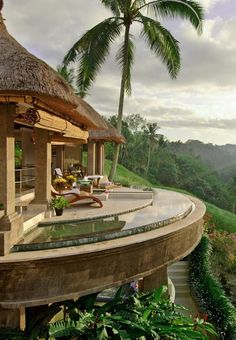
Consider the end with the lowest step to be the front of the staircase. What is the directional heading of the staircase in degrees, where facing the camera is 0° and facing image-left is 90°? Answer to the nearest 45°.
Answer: approximately 0°

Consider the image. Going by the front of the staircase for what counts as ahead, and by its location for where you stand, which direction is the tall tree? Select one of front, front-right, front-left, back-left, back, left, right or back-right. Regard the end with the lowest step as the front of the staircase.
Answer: back

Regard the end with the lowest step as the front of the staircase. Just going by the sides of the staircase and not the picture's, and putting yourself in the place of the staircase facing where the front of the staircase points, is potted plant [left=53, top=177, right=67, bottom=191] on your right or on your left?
on your right
